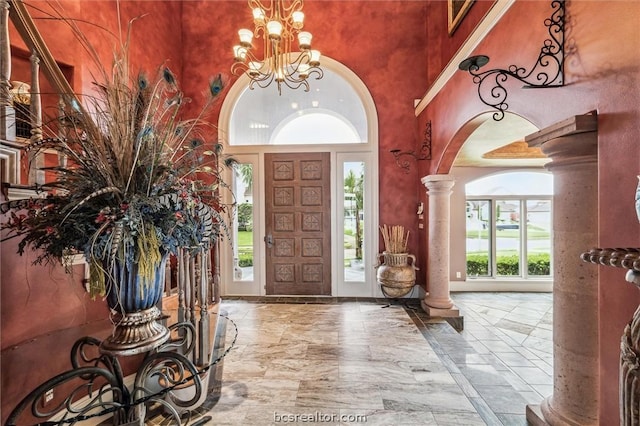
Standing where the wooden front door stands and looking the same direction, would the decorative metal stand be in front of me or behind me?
in front

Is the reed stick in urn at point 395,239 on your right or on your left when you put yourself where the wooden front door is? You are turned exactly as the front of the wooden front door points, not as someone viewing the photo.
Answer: on your left

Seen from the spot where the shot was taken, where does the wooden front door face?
facing the viewer

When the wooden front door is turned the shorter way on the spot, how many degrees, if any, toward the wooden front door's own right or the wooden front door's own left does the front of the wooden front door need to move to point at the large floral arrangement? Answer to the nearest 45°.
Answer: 0° — it already faces it

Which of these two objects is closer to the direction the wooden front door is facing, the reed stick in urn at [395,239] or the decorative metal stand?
the decorative metal stand

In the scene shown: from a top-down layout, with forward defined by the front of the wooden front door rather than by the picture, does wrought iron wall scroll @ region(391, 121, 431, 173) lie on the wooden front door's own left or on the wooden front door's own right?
on the wooden front door's own left
